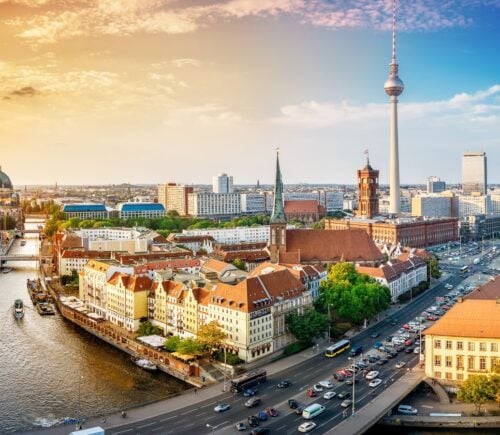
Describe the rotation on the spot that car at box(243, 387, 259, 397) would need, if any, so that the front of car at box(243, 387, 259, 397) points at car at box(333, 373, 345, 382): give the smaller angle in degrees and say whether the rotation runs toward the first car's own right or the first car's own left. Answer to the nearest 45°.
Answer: approximately 135° to the first car's own left

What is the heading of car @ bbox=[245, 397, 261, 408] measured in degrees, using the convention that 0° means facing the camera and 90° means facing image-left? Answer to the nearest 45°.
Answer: approximately 45°

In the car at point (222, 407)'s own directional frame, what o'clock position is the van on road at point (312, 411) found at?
The van on road is roughly at 8 o'clock from the car.

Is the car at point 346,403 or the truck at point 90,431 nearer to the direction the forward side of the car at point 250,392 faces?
the truck

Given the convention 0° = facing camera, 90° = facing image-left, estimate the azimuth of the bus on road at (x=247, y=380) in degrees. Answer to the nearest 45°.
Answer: approximately 45°

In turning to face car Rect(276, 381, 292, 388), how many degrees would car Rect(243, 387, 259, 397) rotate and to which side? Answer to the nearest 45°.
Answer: approximately 180°

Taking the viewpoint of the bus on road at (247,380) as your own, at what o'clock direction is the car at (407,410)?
The car is roughly at 8 o'clock from the bus on road.

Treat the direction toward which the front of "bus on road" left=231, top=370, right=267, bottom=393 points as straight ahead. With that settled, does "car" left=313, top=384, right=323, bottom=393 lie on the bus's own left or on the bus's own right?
on the bus's own left

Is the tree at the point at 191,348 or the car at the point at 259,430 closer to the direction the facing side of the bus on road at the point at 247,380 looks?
the car

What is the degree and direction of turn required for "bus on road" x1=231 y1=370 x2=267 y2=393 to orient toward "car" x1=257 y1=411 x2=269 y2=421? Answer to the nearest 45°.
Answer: approximately 45° to its left

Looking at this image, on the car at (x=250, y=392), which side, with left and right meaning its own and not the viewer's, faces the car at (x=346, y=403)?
left
